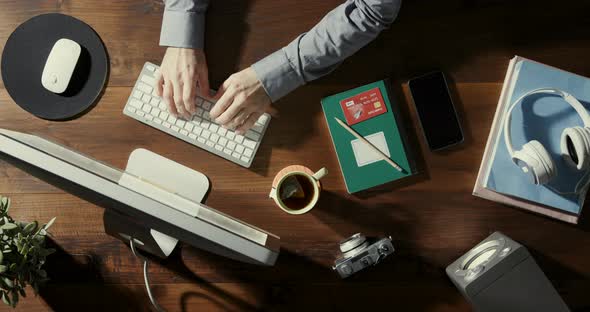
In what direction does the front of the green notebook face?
toward the camera

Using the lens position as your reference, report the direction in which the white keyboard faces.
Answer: facing away from the viewer and to the right of the viewer

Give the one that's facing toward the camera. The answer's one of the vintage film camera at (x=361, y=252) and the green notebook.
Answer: the green notebook

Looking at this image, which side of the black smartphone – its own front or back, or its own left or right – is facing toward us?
front

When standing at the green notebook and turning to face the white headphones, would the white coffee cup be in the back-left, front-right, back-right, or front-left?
back-right
